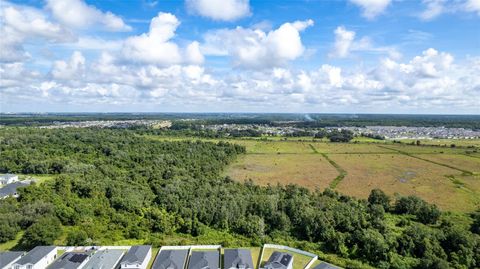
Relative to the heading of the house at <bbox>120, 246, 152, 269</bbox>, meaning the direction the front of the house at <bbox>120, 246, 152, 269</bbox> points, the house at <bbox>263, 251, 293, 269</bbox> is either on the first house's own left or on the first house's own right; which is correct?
on the first house's own left

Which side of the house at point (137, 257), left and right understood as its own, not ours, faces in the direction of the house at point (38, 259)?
right

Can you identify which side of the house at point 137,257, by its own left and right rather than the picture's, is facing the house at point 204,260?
left

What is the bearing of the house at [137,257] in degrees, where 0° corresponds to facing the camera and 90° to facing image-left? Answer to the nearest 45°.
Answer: approximately 0°

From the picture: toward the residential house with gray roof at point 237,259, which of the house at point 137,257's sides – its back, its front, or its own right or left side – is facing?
left

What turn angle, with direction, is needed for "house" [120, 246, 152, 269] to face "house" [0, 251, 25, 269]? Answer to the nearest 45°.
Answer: approximately 90° to its right

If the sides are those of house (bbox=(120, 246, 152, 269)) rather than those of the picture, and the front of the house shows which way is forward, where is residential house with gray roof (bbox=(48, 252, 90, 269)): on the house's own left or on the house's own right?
on the house's own right

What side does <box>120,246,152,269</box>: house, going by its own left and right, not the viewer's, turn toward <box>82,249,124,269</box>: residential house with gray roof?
right
